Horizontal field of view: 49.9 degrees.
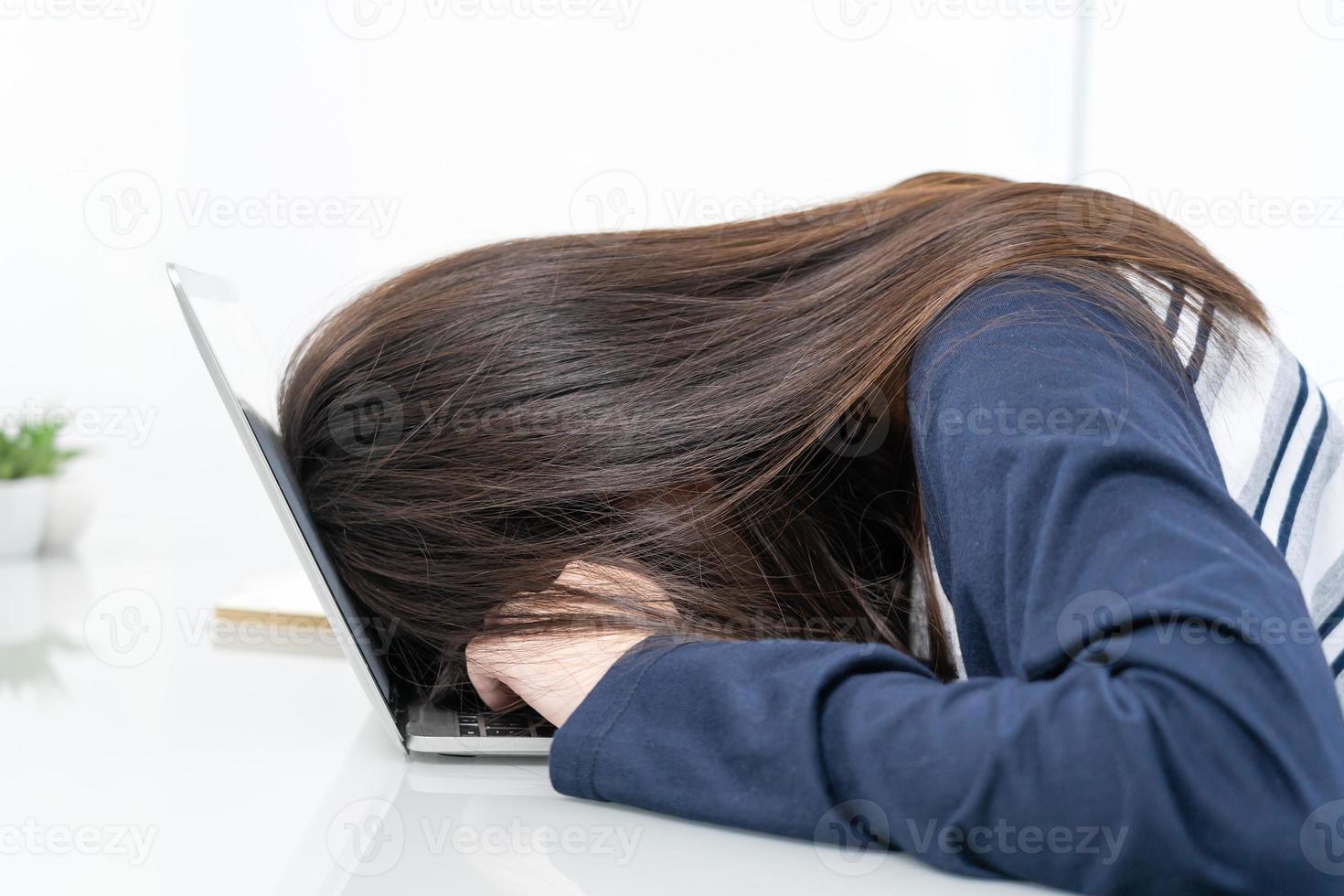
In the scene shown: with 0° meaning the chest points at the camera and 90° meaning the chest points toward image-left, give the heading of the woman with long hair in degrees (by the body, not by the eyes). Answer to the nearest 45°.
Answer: approximately 90°

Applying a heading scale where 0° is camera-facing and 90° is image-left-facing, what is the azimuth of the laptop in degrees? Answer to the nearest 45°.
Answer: approximately 270°

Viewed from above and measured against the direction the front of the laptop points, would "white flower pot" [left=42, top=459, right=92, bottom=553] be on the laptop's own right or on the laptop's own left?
on the laptop's own left

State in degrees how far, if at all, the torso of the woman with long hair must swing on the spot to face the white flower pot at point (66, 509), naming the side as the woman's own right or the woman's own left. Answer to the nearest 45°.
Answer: approximately 45° to the woman's own right

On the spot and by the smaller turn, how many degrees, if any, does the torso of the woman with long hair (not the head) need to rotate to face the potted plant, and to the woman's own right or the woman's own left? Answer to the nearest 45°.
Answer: approximately 45° to the woman's own right
